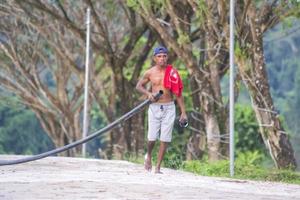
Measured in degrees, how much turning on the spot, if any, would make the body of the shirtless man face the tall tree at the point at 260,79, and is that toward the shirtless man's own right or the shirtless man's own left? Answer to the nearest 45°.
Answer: approximately 135° to the shirtless man's own left

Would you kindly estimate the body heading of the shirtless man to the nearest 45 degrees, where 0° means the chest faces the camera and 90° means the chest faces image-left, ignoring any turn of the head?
approximately 0°

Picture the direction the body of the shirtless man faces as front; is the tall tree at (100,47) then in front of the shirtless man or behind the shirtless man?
behind

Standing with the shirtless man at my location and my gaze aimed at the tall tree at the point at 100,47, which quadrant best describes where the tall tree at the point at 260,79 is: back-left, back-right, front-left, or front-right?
front-right
